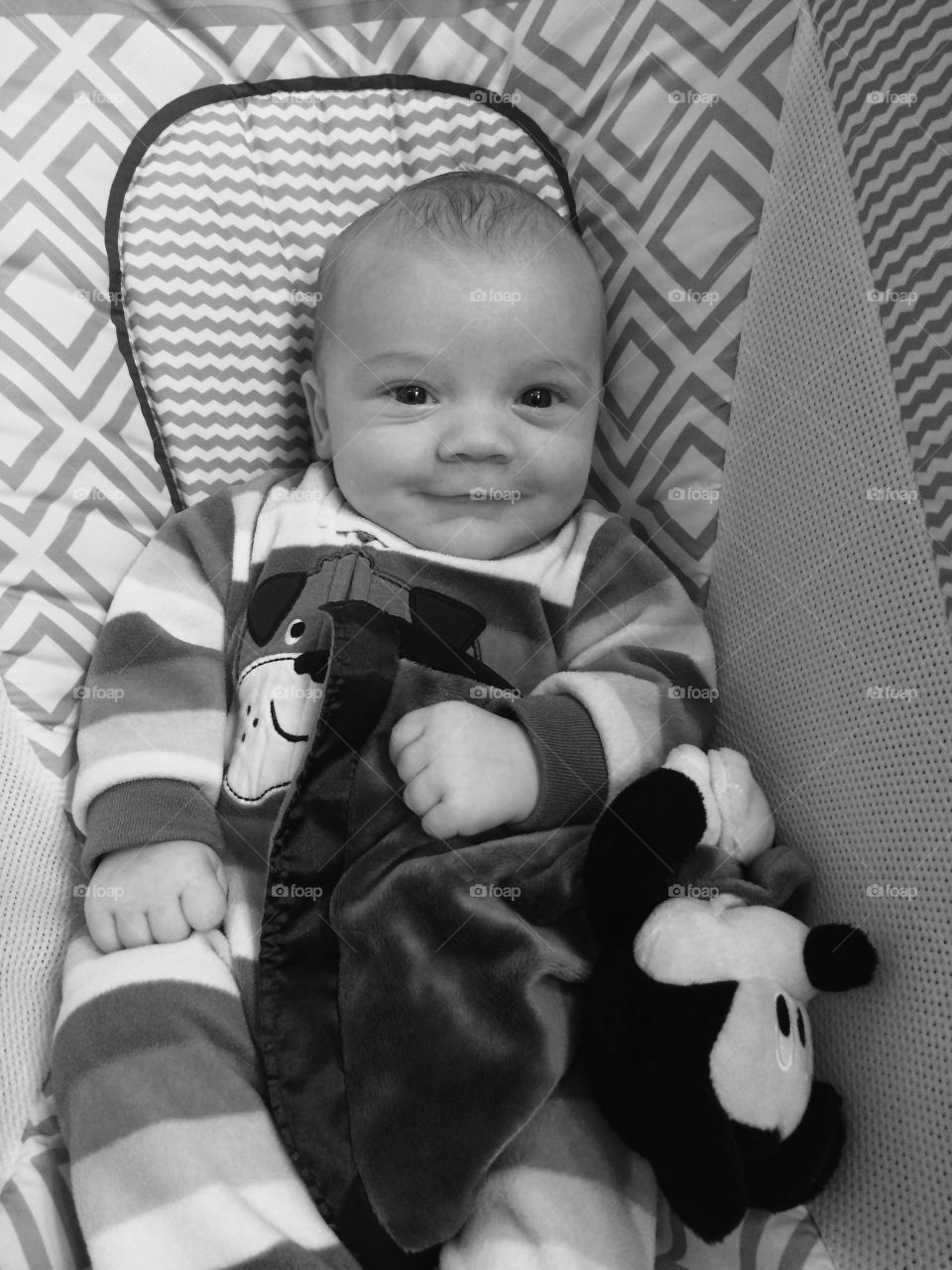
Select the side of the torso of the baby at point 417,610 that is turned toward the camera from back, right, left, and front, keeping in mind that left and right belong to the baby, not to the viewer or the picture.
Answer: front

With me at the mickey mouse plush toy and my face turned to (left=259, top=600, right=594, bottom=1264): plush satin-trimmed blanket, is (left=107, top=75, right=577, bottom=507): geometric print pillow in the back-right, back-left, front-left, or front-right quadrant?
front-right

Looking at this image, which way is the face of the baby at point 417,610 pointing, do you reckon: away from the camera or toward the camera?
toward the camera

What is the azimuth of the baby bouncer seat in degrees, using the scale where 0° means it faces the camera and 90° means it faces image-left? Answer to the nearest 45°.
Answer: approximately 0°
